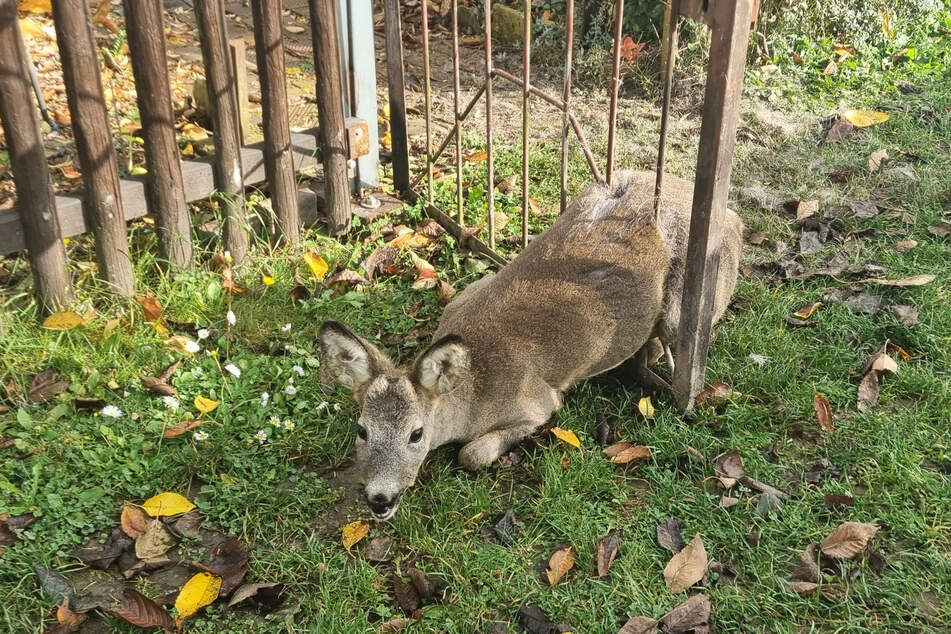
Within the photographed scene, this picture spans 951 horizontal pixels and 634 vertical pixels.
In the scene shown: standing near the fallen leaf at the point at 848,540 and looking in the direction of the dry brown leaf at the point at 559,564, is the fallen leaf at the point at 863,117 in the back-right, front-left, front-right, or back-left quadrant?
back-right

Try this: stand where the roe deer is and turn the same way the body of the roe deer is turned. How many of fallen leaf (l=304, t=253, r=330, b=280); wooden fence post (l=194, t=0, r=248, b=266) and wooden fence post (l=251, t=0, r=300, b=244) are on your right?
3

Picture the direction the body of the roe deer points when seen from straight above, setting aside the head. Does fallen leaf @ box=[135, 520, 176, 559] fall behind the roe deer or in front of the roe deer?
in front

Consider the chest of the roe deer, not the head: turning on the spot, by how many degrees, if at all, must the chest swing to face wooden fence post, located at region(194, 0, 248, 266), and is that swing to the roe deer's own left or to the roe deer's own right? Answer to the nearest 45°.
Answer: approximately 90° to the roe deer's own right

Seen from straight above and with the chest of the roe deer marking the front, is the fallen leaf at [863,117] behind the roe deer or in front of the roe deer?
behind

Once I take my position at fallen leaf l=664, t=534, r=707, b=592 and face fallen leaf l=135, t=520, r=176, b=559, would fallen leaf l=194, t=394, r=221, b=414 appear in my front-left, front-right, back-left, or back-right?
front-right

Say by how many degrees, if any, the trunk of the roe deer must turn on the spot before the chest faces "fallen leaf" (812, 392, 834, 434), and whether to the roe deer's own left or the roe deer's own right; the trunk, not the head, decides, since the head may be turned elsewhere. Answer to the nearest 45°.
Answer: approximately 135° to the roe deer's own left

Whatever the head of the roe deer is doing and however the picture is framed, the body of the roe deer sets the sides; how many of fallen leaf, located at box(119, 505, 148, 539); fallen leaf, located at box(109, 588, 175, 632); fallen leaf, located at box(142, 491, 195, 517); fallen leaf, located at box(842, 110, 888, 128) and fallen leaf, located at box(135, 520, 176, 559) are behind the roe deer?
1

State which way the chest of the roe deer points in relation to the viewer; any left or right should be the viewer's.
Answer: facing the viewer and to the left of the viewer

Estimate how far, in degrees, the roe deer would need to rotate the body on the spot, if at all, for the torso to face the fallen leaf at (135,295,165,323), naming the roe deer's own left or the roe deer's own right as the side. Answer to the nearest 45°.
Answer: approximately 45° to the roe deer's own right

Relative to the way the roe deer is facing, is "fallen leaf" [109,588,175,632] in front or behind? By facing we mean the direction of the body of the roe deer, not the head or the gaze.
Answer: in front

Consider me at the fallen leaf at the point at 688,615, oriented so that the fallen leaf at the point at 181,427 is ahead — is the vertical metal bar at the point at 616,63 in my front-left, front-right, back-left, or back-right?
front-right

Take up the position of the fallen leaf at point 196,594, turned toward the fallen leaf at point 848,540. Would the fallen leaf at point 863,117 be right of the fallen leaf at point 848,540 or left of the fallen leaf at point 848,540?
left

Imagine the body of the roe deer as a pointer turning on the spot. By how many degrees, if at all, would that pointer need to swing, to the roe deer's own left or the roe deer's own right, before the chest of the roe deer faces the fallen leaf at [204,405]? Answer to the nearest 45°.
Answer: approximately 45° to the roe deer's own right

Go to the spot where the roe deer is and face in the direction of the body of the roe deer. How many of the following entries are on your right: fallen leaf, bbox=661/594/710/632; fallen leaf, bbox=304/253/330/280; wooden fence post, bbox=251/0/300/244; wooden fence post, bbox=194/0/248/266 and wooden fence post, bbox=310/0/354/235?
4

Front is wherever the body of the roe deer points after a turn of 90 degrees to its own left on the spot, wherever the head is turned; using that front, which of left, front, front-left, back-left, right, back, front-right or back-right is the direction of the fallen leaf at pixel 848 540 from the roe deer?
front

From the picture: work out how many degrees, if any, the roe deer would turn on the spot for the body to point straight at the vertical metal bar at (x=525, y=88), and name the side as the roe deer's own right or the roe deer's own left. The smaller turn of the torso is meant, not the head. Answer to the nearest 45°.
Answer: approximately 135° to the roe deer's own right

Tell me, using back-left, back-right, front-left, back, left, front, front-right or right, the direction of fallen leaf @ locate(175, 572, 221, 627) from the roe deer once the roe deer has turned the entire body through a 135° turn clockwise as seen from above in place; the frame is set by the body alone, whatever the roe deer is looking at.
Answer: back-left

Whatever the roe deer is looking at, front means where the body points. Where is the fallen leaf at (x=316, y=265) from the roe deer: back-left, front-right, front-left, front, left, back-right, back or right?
right

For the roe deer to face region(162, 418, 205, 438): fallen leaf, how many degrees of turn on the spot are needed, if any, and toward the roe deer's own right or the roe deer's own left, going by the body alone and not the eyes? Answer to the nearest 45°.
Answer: approximately 45° to the roe deer's own right
